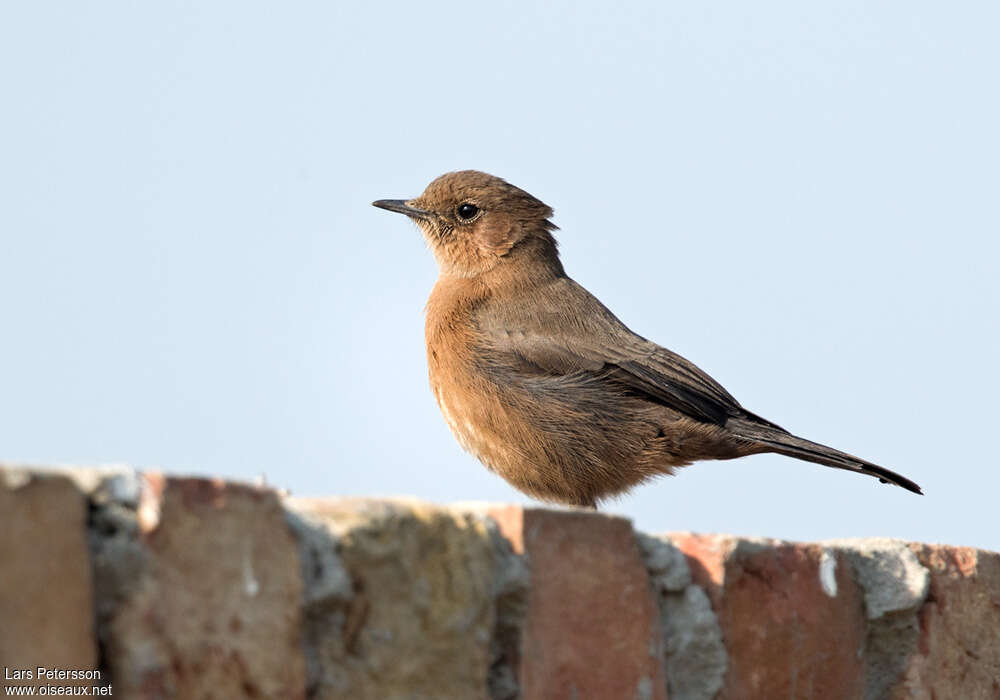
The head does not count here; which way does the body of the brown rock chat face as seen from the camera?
to the viewer's left
